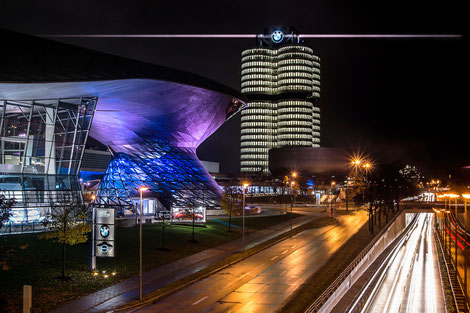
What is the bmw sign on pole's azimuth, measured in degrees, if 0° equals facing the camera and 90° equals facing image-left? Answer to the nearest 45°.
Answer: approximately 0°
